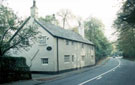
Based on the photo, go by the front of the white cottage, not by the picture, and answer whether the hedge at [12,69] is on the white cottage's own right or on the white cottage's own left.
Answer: on the white cottage's own right

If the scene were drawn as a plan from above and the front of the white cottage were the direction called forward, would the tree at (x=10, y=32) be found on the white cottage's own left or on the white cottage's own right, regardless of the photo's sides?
on the white cottage's own right

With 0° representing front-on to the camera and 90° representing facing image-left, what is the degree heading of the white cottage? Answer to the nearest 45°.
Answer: approximately 315°
